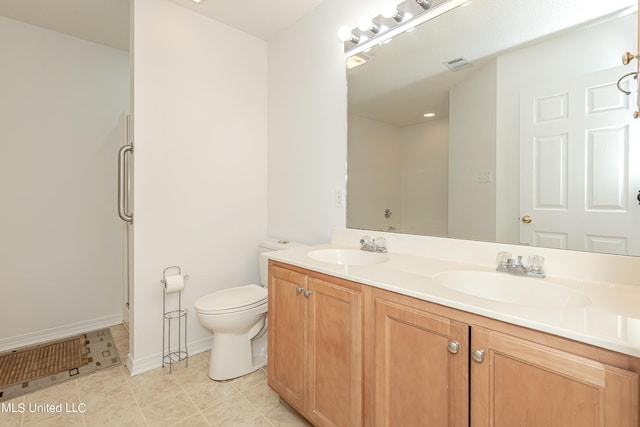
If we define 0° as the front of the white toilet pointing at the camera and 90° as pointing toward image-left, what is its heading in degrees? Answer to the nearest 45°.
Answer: approximately 45°

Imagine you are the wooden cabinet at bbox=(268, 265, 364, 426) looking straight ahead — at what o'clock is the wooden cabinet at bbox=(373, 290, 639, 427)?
the wooden cabinet at bbox=(373, 290, 639, 427) is roughly at 9 o'clock from the wooden cabinet at bbox=(268, 265, 364, 426).

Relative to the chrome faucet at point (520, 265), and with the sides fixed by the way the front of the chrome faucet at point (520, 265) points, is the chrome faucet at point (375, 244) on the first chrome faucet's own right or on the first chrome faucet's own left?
on the first chrome faucet's own right
